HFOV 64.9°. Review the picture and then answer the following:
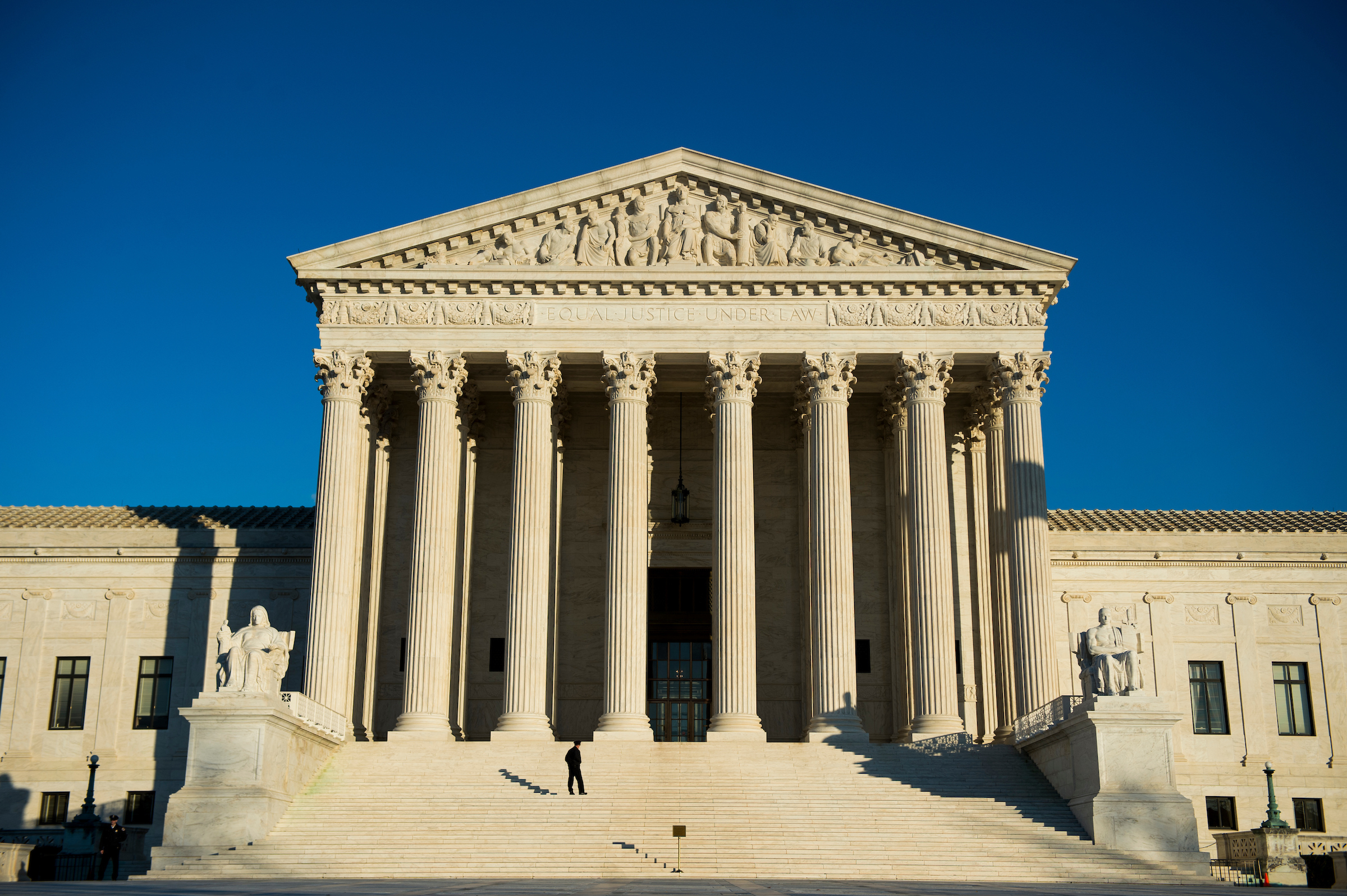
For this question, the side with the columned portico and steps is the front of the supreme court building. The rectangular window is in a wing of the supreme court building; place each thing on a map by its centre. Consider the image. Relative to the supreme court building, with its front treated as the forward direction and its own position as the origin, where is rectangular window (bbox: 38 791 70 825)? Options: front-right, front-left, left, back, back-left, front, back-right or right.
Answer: right

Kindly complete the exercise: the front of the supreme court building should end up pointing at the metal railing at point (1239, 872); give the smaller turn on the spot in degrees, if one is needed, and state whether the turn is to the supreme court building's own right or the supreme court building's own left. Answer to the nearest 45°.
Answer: approximately 45° to the supreme court building's own left

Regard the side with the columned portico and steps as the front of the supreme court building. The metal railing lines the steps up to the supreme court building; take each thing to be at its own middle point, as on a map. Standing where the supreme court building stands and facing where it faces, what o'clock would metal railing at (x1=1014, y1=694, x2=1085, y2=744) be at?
The metal railing is roughly at 10 o'clock from the supreme court building.

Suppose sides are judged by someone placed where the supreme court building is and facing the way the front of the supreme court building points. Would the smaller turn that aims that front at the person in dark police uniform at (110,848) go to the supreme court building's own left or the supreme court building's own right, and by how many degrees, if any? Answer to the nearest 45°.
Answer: approximately 90° to the supreme court building's own right

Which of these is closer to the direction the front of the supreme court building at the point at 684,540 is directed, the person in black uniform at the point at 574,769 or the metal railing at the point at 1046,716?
the person in black uniform

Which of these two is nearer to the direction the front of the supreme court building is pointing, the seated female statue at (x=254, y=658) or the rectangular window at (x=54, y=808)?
the seated female statue
